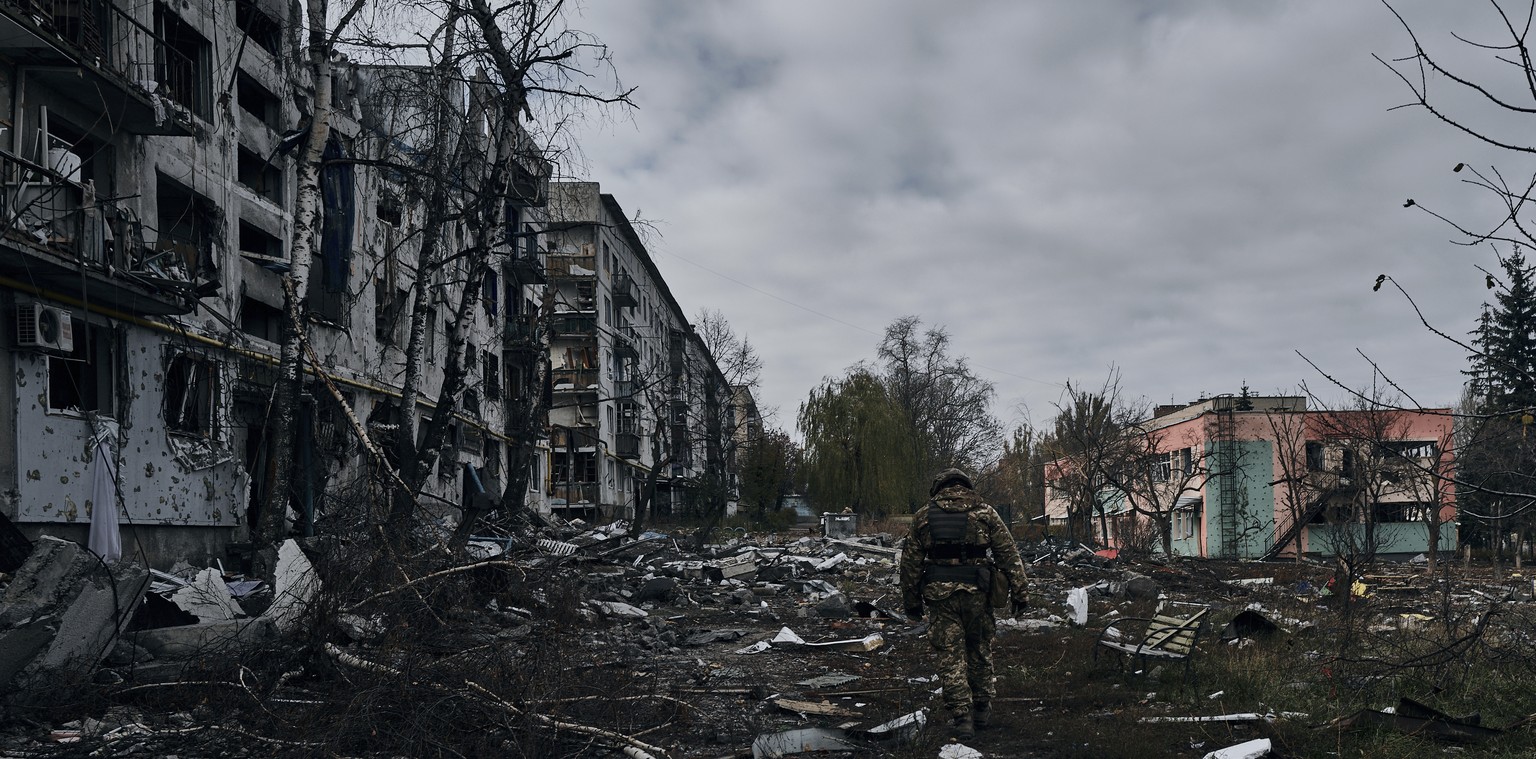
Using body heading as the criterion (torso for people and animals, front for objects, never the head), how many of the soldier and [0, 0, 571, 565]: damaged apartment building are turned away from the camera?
1

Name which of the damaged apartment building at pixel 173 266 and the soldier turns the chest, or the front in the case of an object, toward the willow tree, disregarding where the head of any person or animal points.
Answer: the soldier

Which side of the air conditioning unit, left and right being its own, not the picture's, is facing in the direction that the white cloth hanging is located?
left

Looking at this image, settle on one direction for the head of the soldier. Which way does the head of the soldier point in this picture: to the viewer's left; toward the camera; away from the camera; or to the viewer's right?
away from the camera

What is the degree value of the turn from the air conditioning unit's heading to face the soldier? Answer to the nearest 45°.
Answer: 0° — it already faces them

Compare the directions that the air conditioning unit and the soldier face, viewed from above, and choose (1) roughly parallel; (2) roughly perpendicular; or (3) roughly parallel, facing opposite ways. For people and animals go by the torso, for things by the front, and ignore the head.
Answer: roughly perpendicular

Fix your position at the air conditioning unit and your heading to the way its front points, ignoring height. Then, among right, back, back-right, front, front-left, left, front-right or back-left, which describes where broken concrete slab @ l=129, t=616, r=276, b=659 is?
front-right

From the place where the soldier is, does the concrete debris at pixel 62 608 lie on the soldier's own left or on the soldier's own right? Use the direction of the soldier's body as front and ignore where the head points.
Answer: on the soldier's own left

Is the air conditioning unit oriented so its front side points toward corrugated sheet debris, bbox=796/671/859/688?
yes

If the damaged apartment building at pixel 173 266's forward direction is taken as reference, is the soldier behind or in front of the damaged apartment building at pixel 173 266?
in front

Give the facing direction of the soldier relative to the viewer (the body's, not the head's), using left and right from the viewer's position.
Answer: facing away from the viewer

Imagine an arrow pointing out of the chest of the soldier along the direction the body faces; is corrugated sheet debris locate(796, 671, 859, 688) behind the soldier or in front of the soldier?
in front

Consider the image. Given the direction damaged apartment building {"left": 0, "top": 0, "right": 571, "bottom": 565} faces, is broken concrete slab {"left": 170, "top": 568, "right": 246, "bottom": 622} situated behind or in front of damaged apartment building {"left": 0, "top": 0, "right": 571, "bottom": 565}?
in front

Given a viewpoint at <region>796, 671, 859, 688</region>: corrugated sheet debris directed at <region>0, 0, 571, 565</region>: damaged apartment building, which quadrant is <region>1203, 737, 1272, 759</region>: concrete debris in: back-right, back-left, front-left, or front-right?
back-left

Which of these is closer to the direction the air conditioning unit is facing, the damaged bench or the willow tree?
the damaged bench

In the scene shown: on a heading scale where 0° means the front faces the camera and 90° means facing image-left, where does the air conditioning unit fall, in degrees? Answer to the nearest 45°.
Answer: approximately 315°
